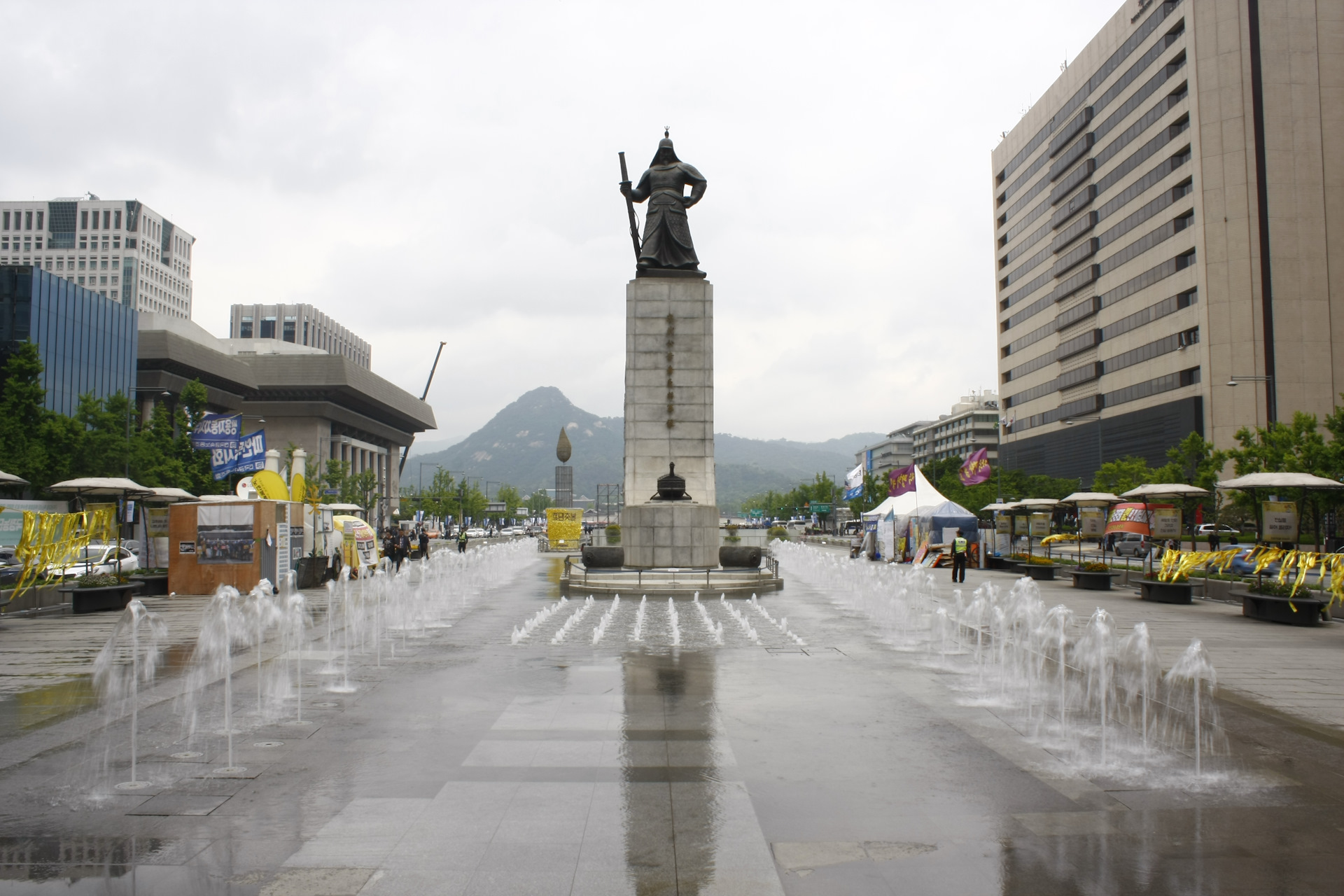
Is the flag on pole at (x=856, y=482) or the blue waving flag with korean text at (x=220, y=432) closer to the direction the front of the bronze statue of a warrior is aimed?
the blue waving flag with korean text

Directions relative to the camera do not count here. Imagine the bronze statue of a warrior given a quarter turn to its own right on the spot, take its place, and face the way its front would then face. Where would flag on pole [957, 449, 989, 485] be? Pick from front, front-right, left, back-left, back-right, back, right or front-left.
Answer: back-right

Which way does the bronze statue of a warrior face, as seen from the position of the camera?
facing the viewer

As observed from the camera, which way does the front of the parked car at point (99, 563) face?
facing the viewer and to the left of the viewer
